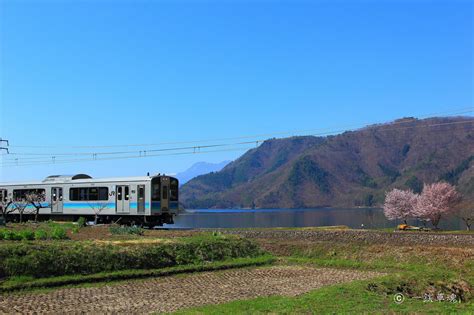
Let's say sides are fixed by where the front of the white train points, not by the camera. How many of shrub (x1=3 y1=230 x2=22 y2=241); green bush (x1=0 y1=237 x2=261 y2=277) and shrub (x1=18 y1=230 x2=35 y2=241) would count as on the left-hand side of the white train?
0

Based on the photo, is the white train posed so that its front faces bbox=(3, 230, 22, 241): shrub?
no

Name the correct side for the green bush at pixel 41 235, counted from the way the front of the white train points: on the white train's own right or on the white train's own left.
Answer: on the white train's own right

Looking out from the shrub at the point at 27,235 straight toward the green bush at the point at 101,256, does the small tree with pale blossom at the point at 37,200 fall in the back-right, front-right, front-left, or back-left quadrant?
back-left

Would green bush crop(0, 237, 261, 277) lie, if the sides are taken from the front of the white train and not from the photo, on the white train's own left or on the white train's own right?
on the white train's own right

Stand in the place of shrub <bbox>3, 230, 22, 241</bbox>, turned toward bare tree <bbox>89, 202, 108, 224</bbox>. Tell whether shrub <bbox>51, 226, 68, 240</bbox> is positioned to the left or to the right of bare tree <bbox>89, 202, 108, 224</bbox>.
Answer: right

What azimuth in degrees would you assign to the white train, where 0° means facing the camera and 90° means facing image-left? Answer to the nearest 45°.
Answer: approximately 315°

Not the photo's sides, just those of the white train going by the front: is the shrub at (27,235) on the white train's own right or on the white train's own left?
on the white train's own right

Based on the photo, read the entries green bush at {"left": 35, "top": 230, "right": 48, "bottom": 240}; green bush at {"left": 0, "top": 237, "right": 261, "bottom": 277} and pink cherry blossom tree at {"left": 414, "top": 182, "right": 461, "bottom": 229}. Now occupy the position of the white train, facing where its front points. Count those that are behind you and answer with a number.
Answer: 0

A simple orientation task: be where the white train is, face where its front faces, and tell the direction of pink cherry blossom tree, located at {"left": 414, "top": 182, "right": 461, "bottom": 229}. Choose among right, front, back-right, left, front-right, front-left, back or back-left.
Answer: front-left
